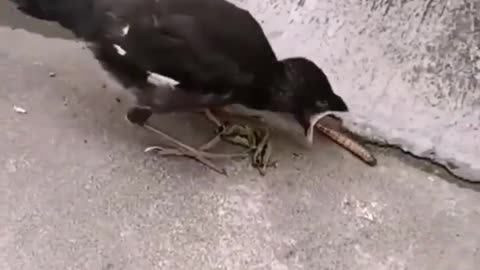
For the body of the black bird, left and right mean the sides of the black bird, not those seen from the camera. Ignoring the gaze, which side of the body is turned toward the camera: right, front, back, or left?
right
